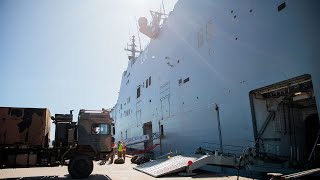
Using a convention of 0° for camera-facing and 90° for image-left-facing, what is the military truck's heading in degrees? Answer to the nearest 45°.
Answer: approximately 270°

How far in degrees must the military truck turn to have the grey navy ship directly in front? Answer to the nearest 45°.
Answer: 0° — it already faces it
